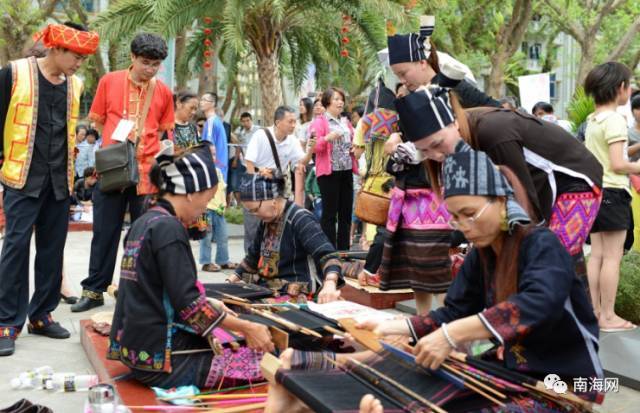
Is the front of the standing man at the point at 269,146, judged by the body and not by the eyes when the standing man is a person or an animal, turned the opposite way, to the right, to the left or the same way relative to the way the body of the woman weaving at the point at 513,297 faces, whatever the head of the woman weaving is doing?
to the left

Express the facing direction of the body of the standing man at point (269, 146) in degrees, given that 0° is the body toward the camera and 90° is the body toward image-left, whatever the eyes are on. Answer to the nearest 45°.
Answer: approximately 315°

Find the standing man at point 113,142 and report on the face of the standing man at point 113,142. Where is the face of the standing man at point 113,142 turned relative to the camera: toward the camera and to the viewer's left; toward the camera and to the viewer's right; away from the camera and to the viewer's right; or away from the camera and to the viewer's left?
toward the camera and to the viewer's right

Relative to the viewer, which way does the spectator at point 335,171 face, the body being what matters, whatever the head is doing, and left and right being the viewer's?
facing the viewer and to the right of the viewer

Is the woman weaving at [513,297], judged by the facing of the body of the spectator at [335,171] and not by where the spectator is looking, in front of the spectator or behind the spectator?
in front

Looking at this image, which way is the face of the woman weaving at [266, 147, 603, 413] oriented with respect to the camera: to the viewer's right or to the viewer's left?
to the viewer's left

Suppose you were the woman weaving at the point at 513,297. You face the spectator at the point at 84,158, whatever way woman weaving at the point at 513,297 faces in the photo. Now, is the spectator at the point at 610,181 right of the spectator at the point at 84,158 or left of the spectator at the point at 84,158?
right
